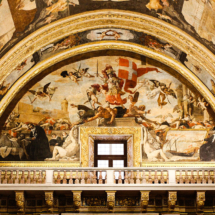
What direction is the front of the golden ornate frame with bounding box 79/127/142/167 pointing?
toward the camera
